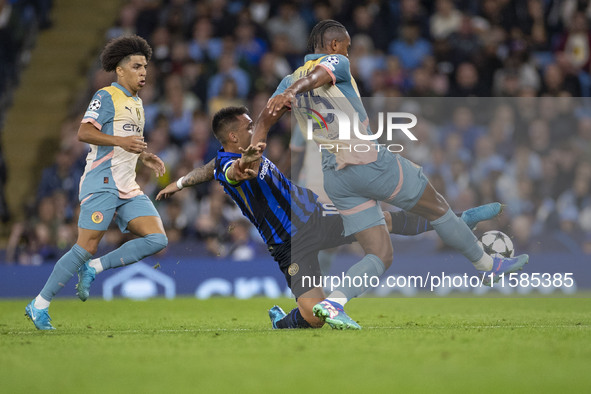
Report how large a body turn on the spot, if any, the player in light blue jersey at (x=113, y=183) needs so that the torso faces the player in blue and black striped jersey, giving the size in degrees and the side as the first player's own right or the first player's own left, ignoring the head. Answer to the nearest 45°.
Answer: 0° — they already face them

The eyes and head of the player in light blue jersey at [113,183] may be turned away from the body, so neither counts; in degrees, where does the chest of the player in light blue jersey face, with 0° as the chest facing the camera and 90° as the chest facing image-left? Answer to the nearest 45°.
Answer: approximately 315°

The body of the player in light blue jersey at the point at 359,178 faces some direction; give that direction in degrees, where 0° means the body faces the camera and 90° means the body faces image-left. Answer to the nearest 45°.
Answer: approximately 225°

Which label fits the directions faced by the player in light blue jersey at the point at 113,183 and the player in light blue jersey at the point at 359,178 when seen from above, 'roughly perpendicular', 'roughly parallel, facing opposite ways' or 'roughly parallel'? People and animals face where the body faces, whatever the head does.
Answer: roughly perpendicular

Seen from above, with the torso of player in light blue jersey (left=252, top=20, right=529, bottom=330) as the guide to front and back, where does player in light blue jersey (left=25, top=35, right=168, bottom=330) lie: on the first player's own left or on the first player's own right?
on the first player's own left
